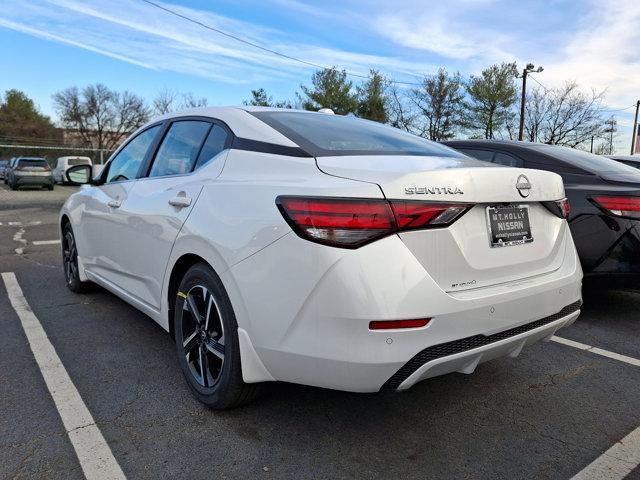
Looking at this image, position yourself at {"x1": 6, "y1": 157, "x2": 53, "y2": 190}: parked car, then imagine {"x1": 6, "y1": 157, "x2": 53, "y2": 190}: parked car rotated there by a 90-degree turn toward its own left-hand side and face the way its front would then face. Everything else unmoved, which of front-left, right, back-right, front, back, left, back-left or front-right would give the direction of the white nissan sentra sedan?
left

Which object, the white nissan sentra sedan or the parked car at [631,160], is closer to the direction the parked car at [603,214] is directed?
the parked car

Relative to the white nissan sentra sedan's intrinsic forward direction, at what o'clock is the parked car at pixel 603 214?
The parked car is roughly at 3 o'clock from the white nissan sentra sedan.

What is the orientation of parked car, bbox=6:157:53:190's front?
away from the camera

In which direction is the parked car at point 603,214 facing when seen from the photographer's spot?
facing away from the viewer and to the left of the viewer

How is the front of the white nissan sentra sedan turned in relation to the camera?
facing away from the viewer and to the left of the viewer

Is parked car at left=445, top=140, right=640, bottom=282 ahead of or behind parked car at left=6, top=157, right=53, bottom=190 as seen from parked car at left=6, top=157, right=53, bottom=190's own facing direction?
behind

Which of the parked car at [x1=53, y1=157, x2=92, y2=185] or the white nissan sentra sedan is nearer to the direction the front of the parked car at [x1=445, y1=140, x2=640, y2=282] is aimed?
the parked car

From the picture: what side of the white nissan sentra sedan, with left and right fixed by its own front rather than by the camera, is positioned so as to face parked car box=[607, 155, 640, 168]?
right

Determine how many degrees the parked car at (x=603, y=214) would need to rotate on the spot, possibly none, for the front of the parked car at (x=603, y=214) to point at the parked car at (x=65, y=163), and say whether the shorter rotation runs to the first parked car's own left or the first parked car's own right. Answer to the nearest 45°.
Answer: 0° — it already faces it

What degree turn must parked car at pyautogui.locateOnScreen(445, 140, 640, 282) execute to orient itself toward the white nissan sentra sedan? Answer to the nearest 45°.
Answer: approximately 90° to its left

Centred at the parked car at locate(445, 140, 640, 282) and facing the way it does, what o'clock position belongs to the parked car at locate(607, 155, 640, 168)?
the parked car at locate(607, 155, 640, 168) is roughly at 2 o'clock from the parked car at locate(445, 140, 640, 282).
